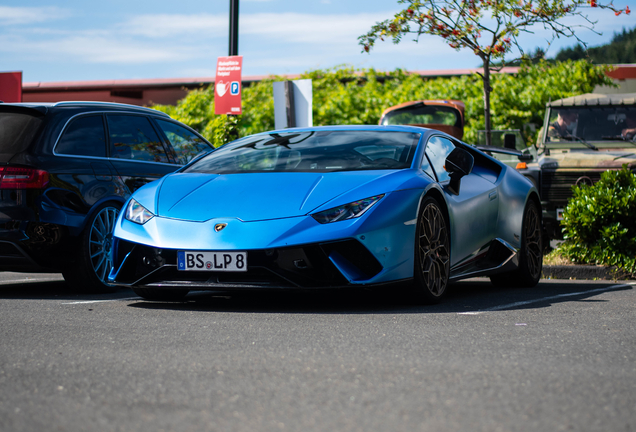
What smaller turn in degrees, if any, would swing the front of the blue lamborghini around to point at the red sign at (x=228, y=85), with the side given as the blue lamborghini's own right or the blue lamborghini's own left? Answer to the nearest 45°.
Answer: approximately 135° to the blue lamborghini's own right

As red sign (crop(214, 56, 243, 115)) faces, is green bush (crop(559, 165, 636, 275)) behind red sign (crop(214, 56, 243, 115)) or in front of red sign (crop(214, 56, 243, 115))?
in front

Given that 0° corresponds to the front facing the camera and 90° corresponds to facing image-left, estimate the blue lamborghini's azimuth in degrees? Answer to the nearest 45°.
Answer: approximately 45°

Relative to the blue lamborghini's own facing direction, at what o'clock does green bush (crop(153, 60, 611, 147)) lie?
The green bush is roughly at 5 o'clock from the blue lamborghini.

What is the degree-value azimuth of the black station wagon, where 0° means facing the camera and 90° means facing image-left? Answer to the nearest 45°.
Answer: approximately 225°

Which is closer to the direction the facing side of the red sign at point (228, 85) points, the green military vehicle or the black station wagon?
the black station wagon

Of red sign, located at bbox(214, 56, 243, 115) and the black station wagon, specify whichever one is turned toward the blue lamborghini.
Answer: the red sign

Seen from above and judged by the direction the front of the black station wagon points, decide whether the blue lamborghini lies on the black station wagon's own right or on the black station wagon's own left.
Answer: on the black station wagon's own right

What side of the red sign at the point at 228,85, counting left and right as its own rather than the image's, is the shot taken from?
front

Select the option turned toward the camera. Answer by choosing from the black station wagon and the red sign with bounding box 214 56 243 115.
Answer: the red sign

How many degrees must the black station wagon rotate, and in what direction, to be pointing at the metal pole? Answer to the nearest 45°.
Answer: approximately 45° to its left

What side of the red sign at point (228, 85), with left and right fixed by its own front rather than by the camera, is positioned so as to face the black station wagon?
front
